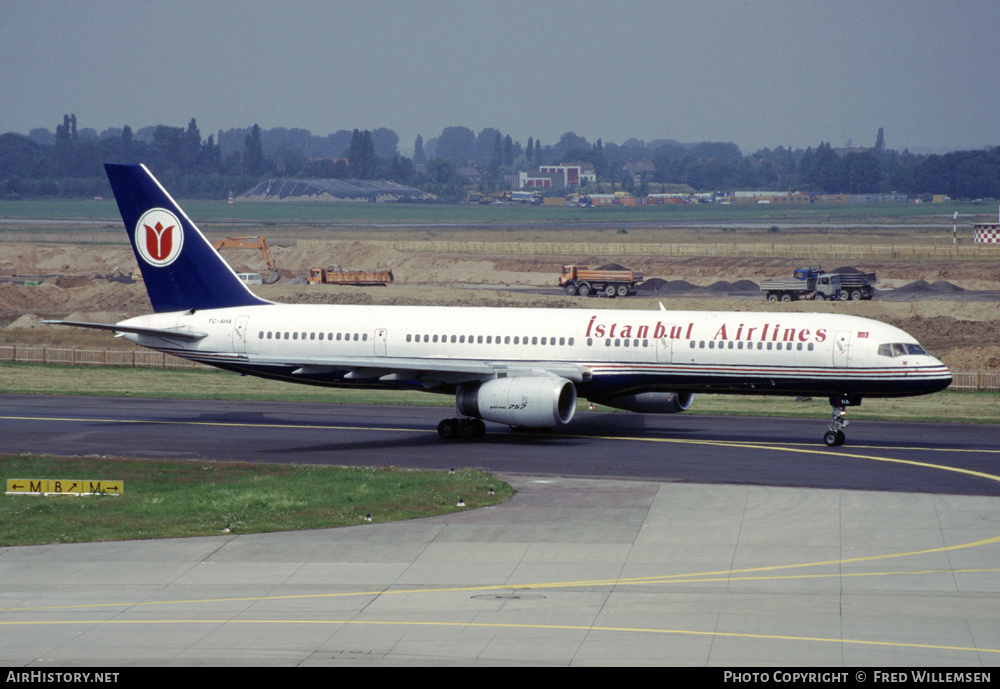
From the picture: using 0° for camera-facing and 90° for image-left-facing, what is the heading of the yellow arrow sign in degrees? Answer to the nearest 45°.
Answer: approximately 0°
